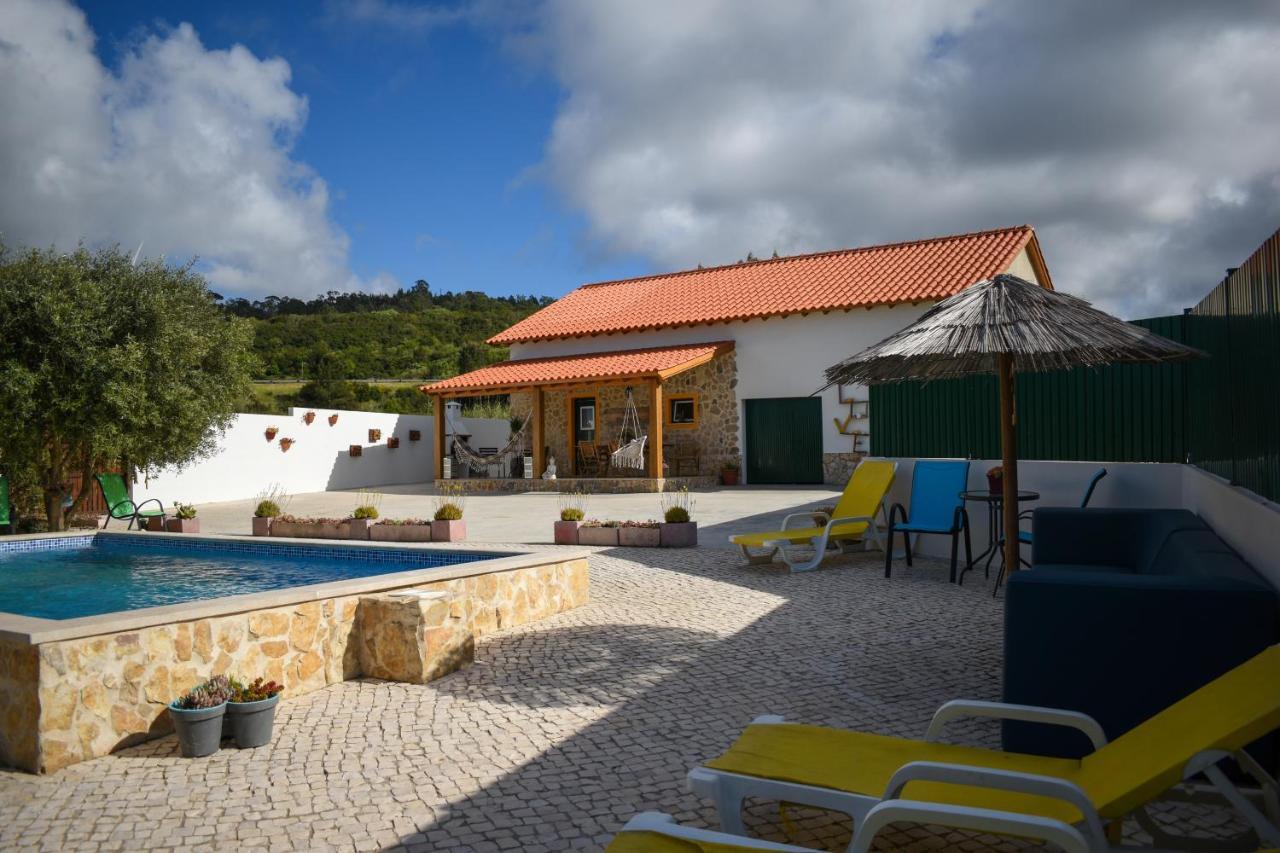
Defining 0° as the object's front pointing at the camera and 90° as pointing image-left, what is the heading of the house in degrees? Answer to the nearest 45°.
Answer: approximately 45°

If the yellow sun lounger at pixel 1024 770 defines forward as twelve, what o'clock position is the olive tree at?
The olive tree is roughly at 1 o'clock from the yellow sun lounger.

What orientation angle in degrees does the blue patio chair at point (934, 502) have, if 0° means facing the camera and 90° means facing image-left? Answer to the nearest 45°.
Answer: approximately 45°

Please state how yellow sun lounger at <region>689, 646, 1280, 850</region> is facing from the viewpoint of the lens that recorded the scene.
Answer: facing to the left of the viewer

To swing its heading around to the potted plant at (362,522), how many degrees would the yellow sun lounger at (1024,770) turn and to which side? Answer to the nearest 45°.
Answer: approximately 45° to its right

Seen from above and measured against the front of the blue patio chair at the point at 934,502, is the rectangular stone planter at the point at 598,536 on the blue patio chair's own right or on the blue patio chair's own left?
on the blue patio chair's own right

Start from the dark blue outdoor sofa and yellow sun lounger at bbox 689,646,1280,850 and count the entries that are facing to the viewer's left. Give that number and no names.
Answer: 2

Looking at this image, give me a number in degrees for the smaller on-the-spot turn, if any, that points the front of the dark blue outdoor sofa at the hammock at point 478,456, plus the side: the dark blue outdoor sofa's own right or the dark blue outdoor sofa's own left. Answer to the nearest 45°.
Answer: approximately 45° to the dark blue outdoor sofa's own right

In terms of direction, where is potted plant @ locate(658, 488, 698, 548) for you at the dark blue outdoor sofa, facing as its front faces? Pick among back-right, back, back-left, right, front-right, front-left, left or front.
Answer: front-right

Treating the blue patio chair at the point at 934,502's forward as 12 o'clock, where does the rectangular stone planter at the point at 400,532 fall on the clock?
The rectangular stone planter is roughly at 2 o'clock from the blue patio chair.

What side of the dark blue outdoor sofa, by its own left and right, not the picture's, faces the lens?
left

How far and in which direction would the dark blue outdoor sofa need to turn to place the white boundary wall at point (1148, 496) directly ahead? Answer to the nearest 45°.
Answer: approximately 90° to its right
